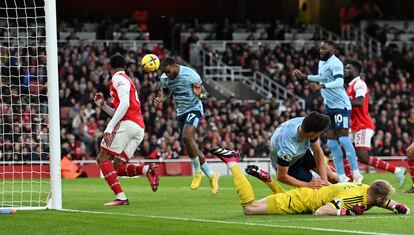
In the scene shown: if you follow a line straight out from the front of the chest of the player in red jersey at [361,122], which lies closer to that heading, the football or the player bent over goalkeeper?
the football

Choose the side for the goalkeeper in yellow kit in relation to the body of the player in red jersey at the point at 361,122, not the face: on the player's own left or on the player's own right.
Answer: on the player's own left

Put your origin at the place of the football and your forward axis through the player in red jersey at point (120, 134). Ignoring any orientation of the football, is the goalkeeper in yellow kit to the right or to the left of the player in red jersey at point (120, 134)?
left

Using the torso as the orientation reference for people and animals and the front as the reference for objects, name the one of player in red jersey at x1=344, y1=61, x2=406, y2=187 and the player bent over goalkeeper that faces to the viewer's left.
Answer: the player in red jersey

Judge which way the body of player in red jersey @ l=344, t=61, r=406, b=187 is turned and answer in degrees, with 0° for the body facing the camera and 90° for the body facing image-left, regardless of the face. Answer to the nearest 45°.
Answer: approximately 90°

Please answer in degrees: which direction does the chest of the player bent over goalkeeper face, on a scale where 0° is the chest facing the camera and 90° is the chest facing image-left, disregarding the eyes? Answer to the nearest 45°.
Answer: approximately 315°

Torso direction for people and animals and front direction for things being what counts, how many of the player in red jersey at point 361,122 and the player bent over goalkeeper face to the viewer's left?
1

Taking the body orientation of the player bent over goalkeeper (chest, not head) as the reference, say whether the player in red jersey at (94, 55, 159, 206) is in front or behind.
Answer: behind

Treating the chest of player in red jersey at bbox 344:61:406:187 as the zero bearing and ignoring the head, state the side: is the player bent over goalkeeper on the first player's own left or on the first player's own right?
on the first player's own left

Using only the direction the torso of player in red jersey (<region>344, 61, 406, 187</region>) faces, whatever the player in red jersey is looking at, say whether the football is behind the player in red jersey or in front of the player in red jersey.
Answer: in front

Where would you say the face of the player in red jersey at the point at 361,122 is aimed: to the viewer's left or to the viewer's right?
to the viewer's left
